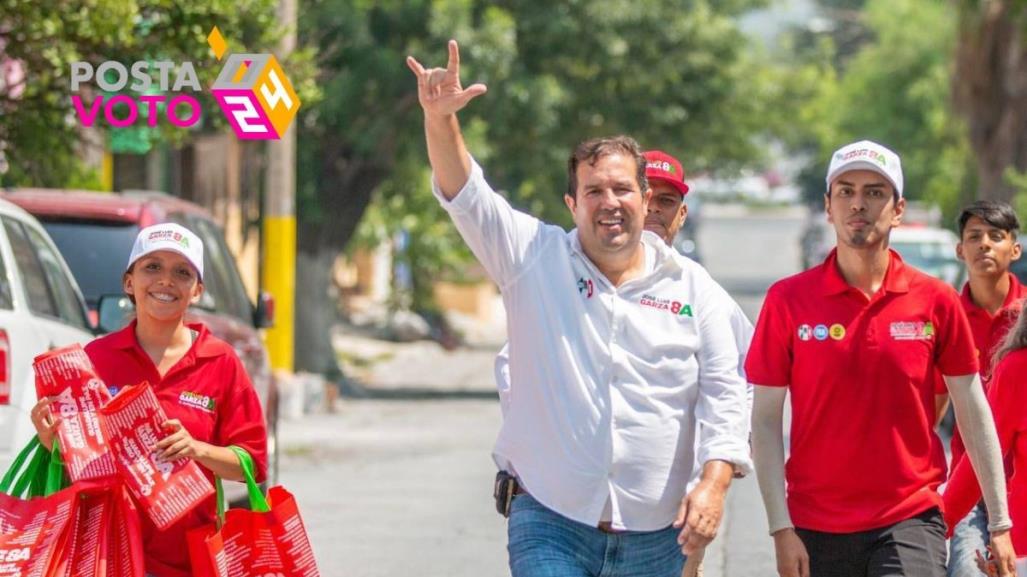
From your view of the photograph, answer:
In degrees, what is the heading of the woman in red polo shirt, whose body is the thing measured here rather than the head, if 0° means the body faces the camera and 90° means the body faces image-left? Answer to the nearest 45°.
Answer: approximately 0°

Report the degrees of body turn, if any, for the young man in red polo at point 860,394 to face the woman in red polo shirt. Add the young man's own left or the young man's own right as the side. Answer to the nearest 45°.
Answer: approximately 90° to the young man's own right

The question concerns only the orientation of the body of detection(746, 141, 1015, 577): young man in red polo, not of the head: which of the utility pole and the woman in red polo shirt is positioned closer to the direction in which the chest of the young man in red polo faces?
the woman in red polo shirt

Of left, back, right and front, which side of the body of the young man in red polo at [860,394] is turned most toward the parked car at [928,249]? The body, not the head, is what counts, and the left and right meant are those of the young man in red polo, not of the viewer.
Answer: back

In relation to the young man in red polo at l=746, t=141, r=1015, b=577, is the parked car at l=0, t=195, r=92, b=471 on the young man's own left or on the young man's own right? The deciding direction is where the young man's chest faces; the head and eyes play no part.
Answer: on the young man's own right

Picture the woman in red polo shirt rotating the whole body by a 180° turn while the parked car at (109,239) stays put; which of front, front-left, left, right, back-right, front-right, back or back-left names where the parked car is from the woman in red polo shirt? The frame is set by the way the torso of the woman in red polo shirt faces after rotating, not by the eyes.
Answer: front

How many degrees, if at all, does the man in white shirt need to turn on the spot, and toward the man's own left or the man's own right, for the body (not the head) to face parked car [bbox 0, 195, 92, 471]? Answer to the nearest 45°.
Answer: approximately 135° to the man's own right

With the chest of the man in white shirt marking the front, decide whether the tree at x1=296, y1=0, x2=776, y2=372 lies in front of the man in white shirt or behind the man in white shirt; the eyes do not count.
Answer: behind
